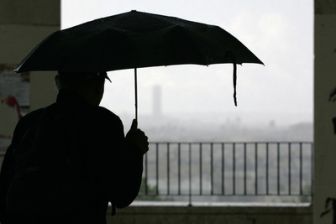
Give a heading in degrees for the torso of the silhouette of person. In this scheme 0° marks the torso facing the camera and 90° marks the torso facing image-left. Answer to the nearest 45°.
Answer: approximately 225°

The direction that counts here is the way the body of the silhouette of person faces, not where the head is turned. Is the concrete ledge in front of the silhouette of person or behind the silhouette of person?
in front

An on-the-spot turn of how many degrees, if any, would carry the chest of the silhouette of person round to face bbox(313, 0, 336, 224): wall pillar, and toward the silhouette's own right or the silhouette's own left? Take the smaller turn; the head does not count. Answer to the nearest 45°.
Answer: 0° — they already face it
